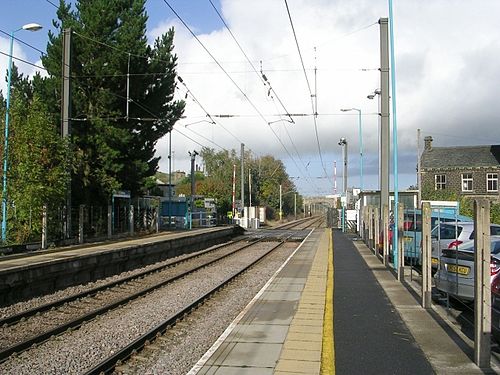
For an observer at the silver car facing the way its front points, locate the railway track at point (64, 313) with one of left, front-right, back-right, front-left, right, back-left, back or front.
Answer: back-left

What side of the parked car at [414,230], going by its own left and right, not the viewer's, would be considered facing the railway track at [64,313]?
back

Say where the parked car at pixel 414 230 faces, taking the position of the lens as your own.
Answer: facing away from the viewer and to the right of the viewer

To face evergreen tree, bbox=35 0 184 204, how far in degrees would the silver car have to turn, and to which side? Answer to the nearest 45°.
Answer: approximately 90° to its left

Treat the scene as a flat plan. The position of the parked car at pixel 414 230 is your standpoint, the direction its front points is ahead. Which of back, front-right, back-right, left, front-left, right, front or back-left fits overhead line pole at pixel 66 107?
back-left

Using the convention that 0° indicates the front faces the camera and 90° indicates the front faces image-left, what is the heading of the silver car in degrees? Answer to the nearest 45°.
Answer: approximately 225°

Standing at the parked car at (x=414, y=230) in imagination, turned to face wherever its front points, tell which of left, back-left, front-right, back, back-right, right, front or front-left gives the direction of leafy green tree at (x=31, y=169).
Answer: back-left

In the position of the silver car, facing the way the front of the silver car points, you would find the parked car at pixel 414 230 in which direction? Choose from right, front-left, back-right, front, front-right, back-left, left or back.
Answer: front-left

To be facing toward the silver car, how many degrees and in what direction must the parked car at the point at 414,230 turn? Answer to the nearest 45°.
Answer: approximately 135° to its right
